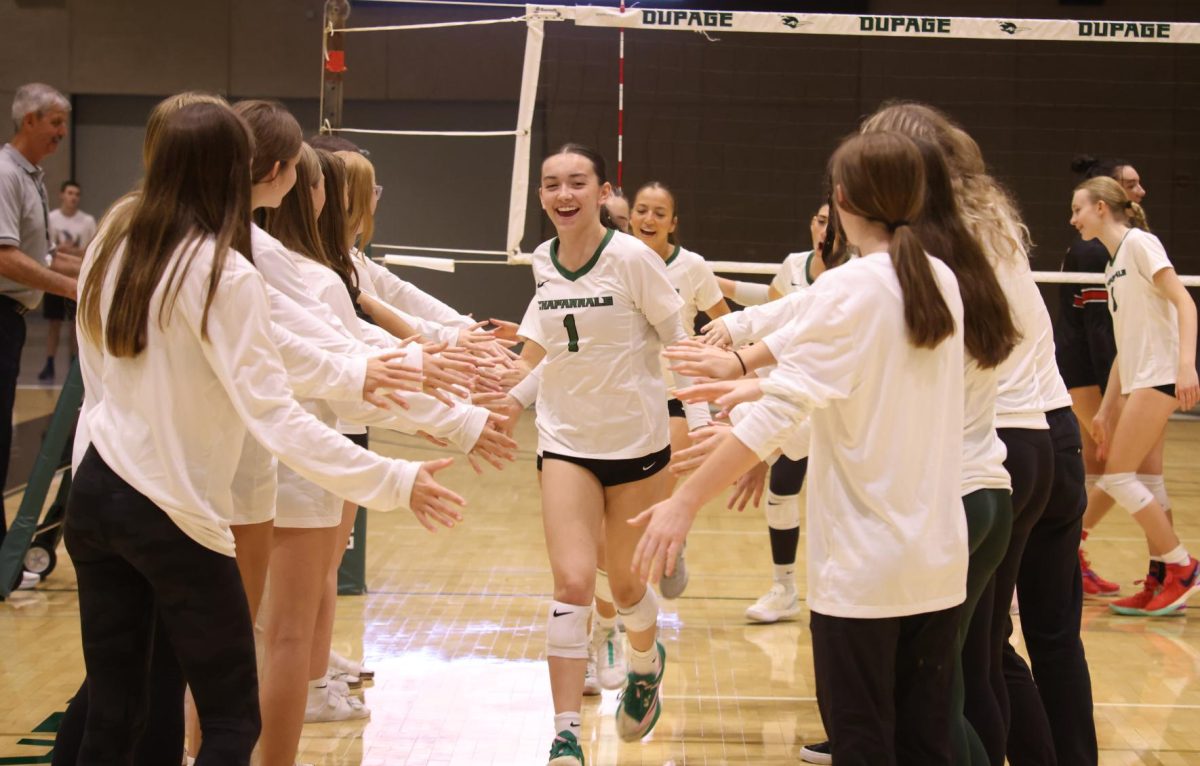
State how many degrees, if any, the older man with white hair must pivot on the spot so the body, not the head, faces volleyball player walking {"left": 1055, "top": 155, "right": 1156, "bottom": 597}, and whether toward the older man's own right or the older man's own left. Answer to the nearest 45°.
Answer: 0° — they already face them

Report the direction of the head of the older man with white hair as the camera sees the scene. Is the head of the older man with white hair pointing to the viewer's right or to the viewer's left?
to the viewer's right

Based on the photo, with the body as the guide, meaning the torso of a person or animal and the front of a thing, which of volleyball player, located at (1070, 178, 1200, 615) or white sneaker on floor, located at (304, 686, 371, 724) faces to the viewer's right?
the white sneaker on floor

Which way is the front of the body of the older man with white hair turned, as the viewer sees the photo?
to the viewer's right

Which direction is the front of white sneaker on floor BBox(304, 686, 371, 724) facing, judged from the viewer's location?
facing to the right of the viewer

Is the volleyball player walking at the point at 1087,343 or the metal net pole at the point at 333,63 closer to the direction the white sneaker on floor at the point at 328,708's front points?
the volleyball player walking

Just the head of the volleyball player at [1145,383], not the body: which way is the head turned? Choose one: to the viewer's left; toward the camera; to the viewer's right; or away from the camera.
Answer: to the viewer's left

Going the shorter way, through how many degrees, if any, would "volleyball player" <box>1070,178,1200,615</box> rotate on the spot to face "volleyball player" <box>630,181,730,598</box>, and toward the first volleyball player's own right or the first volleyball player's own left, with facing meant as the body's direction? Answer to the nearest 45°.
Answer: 0° — they already face them

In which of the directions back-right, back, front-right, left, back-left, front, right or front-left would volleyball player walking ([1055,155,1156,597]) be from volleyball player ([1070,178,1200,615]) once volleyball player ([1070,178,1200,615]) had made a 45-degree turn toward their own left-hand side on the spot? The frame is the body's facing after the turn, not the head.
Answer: back-right

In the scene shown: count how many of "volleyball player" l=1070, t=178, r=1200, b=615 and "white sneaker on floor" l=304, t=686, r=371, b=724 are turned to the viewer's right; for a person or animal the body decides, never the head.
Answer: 1

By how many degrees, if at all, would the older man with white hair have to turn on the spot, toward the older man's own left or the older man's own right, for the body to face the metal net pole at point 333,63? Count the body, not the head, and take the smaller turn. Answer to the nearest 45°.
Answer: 0° — they already face it
